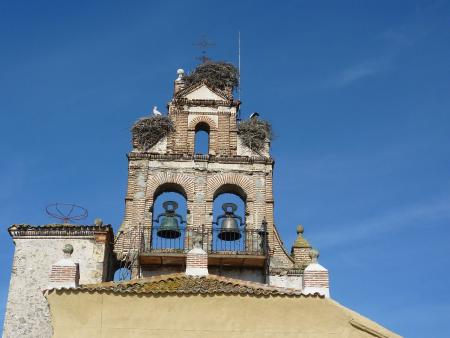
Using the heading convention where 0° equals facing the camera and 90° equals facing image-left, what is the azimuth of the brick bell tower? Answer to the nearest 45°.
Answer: approximately 0°
